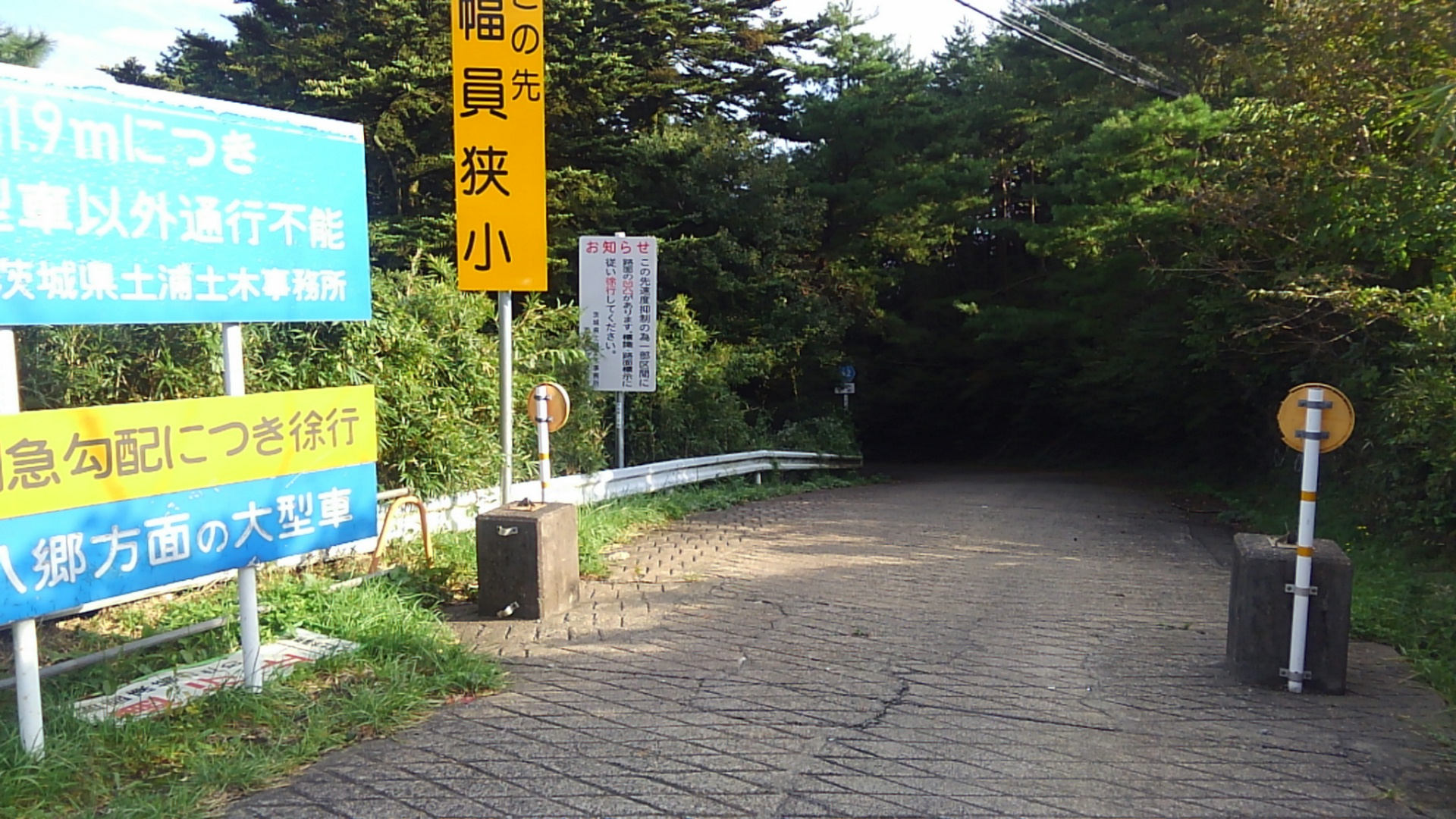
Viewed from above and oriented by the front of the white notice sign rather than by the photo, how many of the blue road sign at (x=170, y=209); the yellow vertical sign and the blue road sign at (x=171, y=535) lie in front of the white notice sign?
3

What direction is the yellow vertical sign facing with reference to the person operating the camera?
facing the viewer

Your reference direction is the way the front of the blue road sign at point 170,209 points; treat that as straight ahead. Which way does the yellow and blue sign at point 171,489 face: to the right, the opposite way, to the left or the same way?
the same way

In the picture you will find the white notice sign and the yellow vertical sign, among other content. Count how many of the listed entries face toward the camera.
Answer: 2

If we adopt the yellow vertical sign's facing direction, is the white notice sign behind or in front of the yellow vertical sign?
behind

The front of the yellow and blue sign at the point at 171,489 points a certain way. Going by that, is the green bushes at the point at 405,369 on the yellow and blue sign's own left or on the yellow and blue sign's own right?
on the yellow and blue sign's own left

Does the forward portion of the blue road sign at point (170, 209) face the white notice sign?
no

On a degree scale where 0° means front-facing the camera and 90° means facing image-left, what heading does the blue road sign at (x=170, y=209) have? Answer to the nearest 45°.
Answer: approximately 315°

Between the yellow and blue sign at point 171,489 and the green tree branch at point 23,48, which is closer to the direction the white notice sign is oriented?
the yellow and blue sign

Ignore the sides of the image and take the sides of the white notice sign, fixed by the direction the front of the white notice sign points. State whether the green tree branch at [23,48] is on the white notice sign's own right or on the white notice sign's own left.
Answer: on the white notice sign's own right

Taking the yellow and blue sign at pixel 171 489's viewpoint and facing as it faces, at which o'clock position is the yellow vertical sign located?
The yellow vertical sign is roughly at 9 o'clock from the yellow and blue sign.

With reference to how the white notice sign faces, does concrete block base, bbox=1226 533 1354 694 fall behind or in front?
in front
